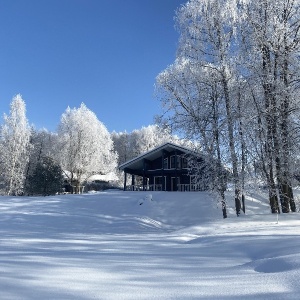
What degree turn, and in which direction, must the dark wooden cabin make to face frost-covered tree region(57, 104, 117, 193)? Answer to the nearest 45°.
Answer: approximately 90° to its right

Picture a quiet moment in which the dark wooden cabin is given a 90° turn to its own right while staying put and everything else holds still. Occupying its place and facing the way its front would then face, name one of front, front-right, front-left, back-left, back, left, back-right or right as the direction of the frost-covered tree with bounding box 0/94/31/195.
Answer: front

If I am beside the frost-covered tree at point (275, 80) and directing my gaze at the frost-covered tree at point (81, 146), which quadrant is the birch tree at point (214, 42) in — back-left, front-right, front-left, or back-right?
front-left

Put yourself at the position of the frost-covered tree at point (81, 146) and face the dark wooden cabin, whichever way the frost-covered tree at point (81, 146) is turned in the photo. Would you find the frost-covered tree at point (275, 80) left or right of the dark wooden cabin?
right

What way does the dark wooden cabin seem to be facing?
toward the camera
